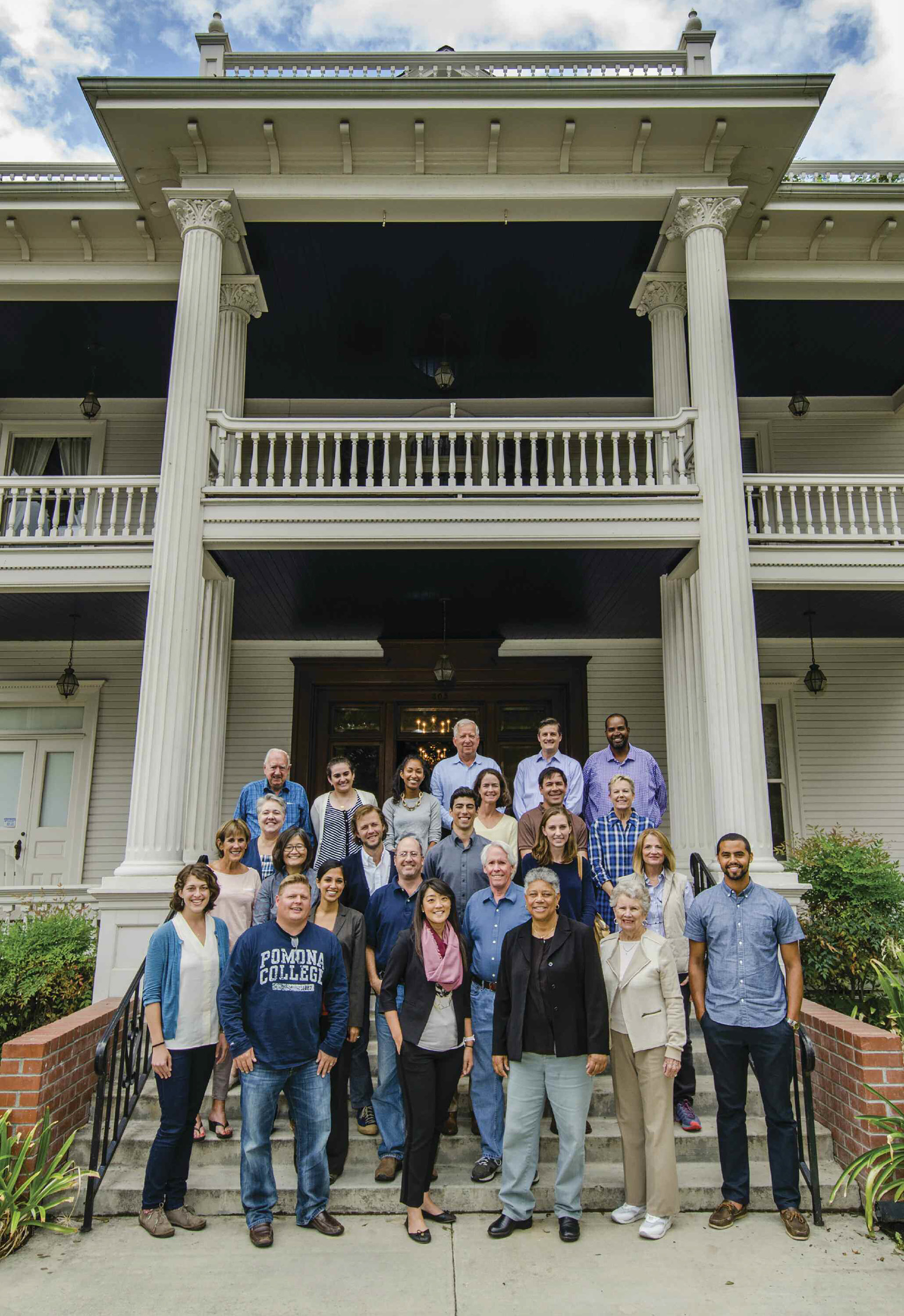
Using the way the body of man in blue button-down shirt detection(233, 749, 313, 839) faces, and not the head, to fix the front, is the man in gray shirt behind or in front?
in front

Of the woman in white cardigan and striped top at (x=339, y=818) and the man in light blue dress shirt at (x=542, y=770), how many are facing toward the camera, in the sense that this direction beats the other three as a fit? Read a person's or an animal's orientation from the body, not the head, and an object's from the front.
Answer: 2

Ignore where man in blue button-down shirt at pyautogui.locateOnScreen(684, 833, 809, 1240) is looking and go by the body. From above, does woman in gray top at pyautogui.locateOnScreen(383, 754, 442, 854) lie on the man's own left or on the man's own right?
on the man's own right

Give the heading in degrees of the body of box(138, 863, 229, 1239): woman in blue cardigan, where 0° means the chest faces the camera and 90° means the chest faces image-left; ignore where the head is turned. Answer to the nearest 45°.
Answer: approximately 315°

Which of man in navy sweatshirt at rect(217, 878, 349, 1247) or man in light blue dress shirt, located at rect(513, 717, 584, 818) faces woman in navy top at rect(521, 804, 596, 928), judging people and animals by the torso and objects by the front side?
the man in light blue dress shirt

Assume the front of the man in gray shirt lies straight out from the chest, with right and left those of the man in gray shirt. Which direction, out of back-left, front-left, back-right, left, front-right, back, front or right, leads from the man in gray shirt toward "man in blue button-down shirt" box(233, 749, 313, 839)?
back-right

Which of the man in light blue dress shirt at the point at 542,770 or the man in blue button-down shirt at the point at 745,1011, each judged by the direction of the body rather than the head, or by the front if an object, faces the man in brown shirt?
the man in light blue dress shirt

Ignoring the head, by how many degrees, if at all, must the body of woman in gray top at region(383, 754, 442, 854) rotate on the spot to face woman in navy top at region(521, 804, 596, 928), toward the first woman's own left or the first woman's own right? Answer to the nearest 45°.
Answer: approximately 45° to the first woman's own left

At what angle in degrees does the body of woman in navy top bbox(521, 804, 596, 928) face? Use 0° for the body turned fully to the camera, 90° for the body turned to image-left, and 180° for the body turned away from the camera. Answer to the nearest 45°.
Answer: approximately 0°

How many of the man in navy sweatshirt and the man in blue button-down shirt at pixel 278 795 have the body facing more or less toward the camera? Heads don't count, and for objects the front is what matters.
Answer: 2
